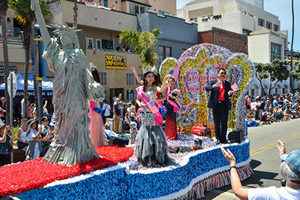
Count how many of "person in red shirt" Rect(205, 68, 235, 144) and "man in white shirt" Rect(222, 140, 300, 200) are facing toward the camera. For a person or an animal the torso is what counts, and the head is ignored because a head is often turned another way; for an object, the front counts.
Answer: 1

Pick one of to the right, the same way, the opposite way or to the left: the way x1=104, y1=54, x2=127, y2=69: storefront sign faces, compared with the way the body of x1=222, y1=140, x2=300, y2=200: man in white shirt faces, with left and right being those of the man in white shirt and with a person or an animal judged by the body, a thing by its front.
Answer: the opposite way

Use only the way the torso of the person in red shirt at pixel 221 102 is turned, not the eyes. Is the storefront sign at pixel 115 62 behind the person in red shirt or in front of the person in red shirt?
behind

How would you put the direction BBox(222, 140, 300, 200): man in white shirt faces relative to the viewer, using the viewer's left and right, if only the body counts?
facing away from the viewer and to the left of the viewer

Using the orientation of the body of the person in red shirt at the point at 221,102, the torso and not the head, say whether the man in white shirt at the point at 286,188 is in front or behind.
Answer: in front

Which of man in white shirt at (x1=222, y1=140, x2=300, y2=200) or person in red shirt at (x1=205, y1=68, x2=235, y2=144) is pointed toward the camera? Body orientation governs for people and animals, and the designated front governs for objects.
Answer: the person in red shirt

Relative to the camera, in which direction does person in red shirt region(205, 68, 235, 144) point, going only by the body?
toward the camera

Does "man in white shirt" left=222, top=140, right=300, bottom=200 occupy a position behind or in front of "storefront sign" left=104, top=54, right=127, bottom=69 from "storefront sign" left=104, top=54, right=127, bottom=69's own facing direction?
in front

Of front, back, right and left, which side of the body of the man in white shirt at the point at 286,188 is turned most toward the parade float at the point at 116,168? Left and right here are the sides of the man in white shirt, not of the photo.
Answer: front

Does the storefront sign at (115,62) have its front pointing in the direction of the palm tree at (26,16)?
no

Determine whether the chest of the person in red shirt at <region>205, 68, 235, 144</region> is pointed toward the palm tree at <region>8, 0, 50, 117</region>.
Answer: no

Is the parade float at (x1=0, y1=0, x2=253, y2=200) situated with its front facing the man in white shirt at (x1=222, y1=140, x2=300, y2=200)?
no

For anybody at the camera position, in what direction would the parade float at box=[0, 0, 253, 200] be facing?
facing the viewer and to the left of the viewer

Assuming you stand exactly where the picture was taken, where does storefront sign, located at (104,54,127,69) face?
facing the viewer and to the right of the viewer
